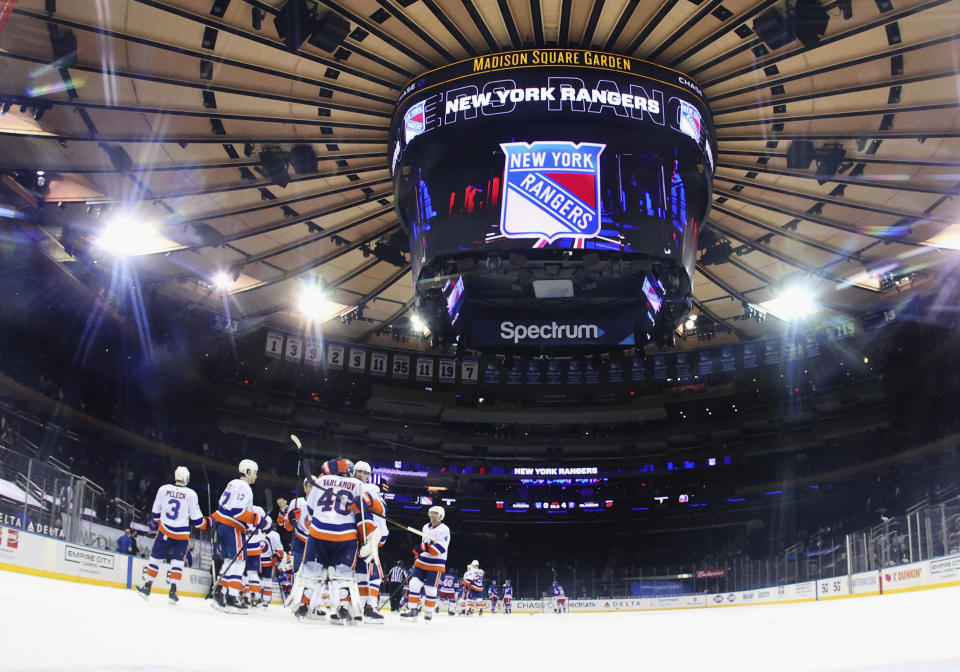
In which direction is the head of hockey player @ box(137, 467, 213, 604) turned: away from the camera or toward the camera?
away from the camera

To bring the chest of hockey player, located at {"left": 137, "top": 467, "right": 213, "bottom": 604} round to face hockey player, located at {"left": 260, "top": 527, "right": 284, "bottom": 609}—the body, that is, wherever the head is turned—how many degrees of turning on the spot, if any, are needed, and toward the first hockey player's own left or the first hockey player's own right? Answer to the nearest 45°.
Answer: approximately 45° to the first hockey player's own right

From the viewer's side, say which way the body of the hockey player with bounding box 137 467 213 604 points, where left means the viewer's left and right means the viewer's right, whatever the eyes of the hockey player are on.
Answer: facing away from the viewer

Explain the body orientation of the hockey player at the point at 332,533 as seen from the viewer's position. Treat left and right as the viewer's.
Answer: facing away from the viewer

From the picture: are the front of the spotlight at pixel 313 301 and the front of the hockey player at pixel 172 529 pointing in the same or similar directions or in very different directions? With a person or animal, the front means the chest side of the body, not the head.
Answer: very different directions

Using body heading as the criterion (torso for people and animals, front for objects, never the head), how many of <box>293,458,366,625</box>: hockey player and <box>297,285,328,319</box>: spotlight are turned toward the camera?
1

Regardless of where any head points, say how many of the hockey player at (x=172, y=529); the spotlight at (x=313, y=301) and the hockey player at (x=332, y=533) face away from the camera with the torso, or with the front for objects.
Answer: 2
